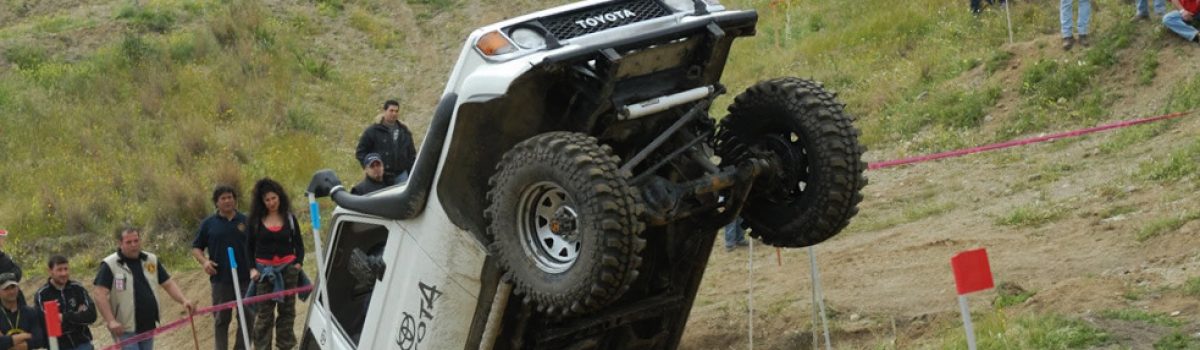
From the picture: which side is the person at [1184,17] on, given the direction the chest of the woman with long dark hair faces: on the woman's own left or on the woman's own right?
on the woman's own left

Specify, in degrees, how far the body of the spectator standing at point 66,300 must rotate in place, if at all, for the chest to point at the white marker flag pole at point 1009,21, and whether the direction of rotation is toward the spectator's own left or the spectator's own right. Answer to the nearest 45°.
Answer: approximately 90° to the spectator's own left

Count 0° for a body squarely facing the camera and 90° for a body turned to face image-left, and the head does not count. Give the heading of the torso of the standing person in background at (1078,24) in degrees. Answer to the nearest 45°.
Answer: approximately 0°

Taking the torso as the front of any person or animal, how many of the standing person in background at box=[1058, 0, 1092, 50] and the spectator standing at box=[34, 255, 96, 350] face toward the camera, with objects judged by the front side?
2

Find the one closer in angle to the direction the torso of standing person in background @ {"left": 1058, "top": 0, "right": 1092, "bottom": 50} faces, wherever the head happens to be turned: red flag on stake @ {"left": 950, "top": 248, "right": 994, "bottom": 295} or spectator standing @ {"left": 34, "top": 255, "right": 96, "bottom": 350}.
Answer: the red flag on stake

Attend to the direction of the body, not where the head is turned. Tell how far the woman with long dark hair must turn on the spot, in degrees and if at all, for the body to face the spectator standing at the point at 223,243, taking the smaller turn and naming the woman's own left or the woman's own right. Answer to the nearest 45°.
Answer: approximately 135° to the woman's own right
